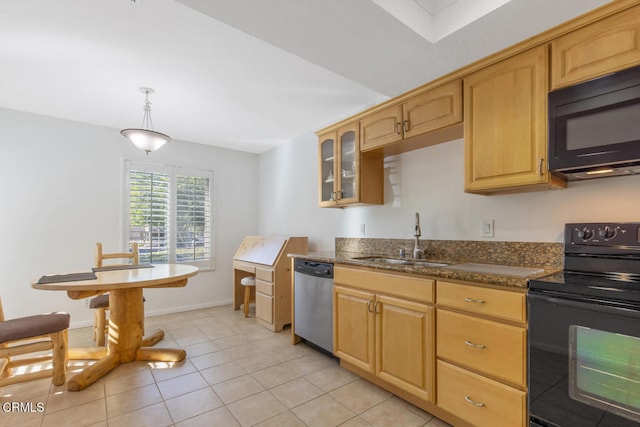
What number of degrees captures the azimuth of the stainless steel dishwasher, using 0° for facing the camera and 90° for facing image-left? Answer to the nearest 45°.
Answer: approximately 45°

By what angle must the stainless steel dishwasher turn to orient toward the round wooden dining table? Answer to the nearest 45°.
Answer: approximately 45° to its right

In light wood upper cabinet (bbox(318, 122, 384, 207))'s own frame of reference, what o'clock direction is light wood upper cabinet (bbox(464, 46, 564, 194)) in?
light wood upper cabinet (bbox(464, 46, 564, 194)) is roughly at 9 o'clock from light wood upper cabinet (bbox(318, 122, 384, 207)).

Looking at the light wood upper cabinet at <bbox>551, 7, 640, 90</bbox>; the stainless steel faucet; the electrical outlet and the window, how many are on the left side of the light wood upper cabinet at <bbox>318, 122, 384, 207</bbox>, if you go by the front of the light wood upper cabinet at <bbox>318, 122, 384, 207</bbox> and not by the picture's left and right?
3

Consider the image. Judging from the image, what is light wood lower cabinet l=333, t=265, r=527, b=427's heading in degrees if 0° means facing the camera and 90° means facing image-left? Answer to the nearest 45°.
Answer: approximately 45°

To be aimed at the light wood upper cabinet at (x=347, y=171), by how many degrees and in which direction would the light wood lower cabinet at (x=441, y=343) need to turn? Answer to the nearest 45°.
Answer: approximately 90° to its right

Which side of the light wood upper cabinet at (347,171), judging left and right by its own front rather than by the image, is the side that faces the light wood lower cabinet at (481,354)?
left

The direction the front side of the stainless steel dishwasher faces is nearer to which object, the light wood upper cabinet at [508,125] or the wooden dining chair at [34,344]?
the wooden dining chair
